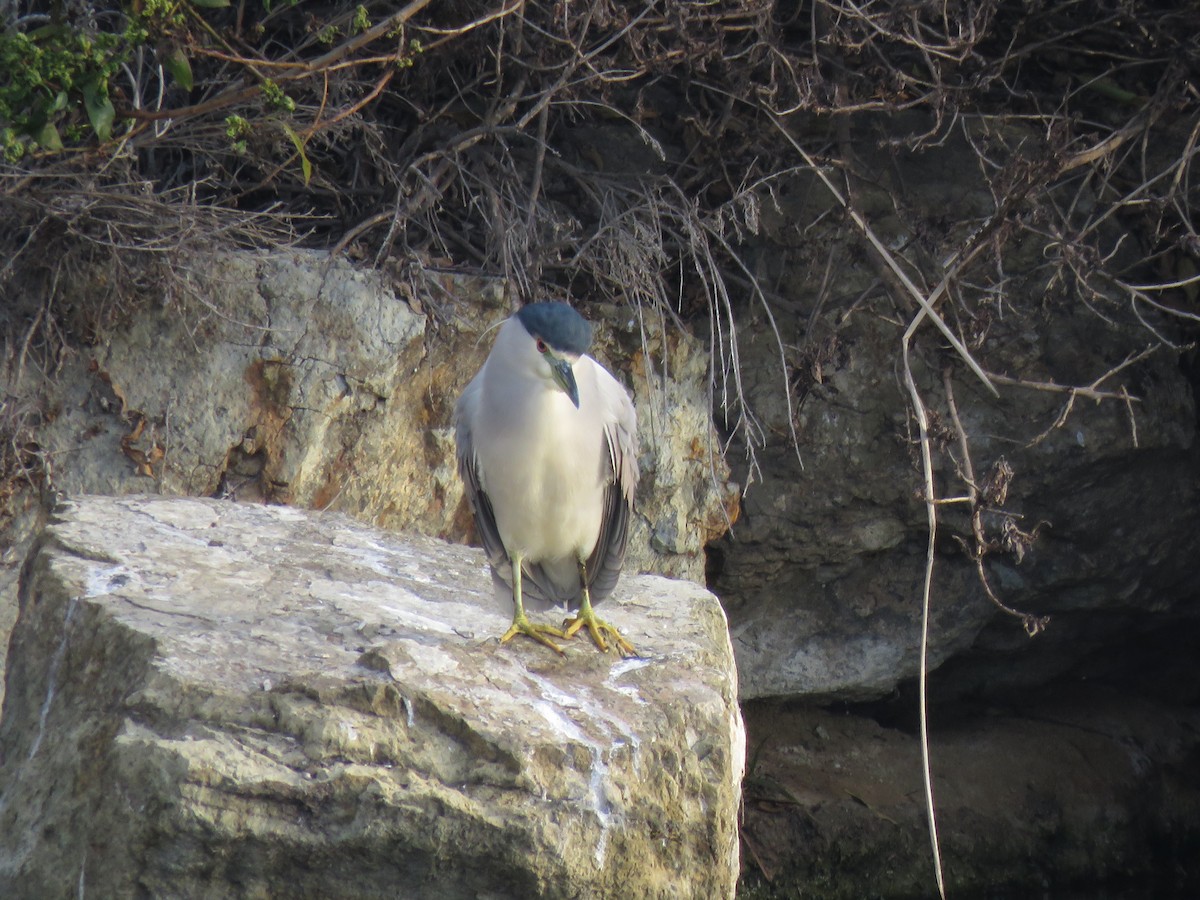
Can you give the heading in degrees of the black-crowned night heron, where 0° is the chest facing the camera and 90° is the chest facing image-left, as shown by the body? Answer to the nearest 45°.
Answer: approximately 0°
